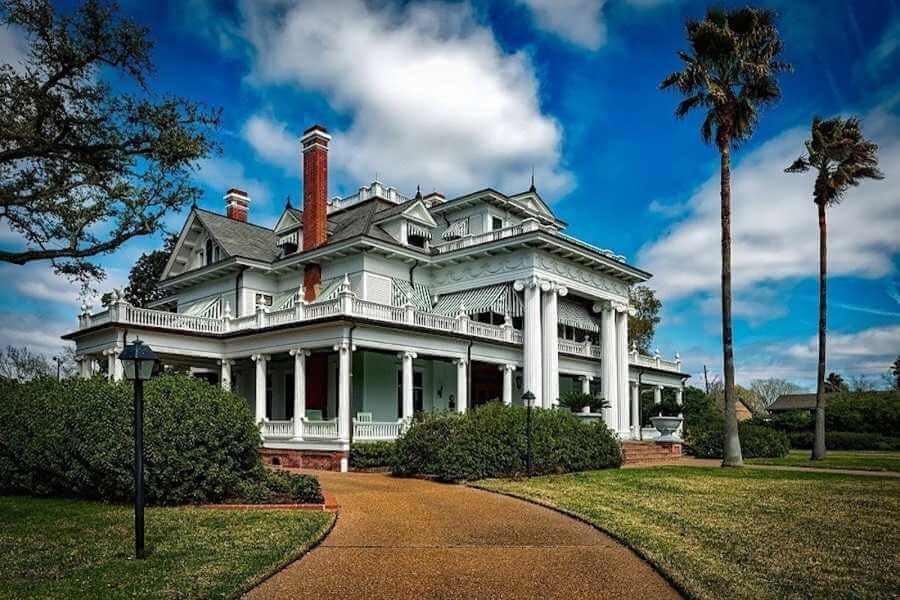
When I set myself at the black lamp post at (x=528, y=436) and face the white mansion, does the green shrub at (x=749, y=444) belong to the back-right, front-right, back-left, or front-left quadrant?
front-right

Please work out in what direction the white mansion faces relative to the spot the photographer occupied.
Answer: facing the viewer and to the right of the viewer

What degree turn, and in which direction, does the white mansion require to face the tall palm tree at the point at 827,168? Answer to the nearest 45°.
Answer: approximately 45° to its left

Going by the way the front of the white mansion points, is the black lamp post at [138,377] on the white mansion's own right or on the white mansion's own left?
on the white mansion's own right

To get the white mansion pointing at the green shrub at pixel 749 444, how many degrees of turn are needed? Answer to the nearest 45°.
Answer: approximately 45° to its left

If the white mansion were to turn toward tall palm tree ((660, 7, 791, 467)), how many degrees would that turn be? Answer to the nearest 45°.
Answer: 0° — it already faces it

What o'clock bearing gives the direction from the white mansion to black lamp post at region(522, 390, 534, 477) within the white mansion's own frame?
The black lamp post is roughly at 1 o'clock from the white mansion.

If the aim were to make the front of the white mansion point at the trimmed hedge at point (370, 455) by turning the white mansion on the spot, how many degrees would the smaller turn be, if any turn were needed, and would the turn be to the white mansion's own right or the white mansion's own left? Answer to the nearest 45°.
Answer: approximately 45° to the white mansion's own right

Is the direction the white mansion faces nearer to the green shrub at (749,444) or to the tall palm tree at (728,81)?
the tall palm tree
